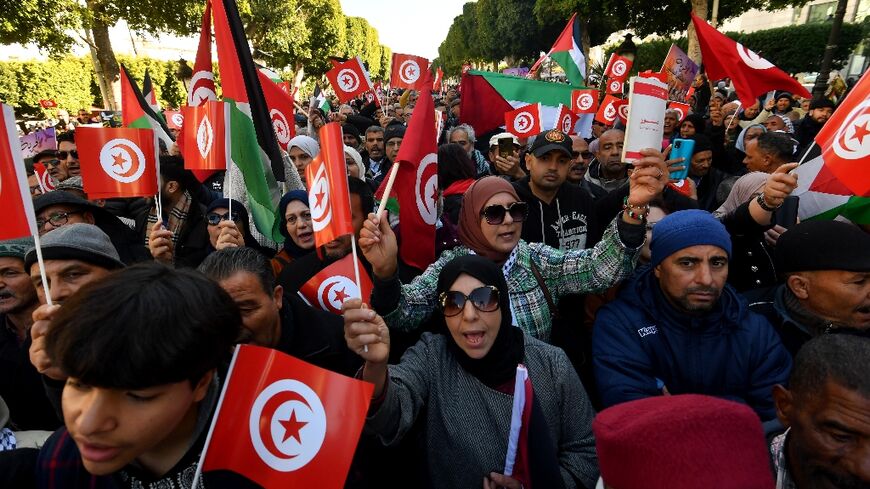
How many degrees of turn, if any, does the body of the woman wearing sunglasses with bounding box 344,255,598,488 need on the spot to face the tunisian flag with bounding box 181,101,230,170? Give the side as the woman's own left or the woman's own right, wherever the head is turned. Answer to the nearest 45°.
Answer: approximately 135° to the woman's own right

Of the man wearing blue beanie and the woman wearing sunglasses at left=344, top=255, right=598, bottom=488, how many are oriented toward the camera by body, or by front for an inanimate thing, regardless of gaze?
2

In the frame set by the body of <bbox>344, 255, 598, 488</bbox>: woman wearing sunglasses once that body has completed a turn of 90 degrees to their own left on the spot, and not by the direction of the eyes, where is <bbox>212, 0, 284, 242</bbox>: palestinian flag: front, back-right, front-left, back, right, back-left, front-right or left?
back-left

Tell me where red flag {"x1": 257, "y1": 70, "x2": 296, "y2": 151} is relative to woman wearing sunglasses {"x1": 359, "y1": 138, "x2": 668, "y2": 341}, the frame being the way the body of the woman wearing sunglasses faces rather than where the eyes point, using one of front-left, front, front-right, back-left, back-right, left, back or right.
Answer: back

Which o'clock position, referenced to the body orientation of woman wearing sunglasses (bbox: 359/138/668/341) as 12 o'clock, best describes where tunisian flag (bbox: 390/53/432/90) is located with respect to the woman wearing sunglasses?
The tunisian flag is roughly at 7 o'clock from the woman wearing sunglasses.

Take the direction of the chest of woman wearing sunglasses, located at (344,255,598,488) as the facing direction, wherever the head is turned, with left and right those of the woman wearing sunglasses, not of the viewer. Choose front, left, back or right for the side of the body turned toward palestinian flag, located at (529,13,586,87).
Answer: back

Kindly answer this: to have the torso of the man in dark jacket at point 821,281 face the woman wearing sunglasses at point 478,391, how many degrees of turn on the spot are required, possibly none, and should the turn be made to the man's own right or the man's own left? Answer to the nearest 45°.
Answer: approximately 90° to the man's own right

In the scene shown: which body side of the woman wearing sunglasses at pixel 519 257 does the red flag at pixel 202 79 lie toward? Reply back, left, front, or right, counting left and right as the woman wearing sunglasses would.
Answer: back

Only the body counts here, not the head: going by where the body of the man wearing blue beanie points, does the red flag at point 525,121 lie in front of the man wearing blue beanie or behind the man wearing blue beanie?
behind

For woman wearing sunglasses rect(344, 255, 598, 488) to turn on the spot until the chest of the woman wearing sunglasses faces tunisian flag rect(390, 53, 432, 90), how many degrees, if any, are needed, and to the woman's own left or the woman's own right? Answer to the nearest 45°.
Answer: approximately 180°

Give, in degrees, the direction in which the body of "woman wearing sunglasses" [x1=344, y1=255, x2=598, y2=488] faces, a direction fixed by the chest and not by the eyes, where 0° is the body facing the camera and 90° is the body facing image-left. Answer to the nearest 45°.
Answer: approximately 0°

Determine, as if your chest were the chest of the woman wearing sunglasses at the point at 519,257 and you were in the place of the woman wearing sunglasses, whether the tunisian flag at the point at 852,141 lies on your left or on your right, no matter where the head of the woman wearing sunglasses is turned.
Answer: on your left
